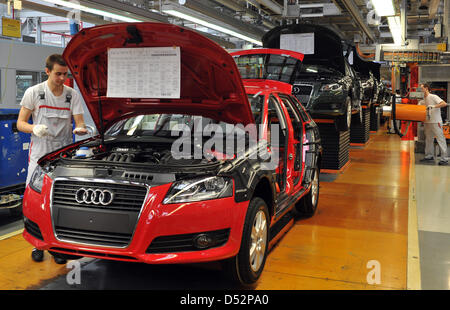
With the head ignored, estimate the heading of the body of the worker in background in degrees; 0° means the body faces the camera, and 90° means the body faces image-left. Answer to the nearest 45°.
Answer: approximately 90°

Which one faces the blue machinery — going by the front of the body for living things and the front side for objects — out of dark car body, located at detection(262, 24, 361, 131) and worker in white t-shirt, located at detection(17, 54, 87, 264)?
the dark car body

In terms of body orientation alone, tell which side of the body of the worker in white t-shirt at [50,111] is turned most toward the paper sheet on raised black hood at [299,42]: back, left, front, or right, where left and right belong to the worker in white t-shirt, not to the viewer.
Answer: left

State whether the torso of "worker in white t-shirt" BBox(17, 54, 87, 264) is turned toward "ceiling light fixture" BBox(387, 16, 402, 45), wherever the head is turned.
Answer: no

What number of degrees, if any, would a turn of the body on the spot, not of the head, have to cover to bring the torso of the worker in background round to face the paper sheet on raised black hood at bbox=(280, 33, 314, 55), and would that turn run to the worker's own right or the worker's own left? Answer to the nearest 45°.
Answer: approximately 45° to the worker's own left

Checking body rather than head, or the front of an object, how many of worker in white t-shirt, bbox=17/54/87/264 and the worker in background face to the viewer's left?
1

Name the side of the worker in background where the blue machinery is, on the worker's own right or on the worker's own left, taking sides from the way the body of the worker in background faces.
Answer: on the worker's own left

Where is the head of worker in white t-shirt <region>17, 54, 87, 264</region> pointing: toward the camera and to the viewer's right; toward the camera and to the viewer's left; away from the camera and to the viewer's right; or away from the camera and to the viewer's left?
toward the camera and to the viewer's right

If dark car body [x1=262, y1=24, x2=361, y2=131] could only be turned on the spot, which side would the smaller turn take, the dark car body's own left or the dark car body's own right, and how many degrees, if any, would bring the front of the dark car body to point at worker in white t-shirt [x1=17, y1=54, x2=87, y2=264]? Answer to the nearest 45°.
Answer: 0° — it already faces them

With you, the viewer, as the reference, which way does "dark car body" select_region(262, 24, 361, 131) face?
facing the viewer and to the left of the viewer

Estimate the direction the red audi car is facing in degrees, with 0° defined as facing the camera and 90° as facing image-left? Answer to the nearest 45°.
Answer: approximately 45°

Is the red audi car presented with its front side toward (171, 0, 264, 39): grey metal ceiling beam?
no

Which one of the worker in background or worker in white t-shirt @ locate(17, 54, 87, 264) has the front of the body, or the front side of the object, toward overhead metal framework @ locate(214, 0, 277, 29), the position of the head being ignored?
the worker in background

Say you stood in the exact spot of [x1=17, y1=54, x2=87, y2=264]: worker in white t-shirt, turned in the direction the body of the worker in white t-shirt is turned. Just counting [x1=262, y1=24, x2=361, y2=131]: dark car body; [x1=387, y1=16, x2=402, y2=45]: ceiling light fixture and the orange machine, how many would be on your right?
0
